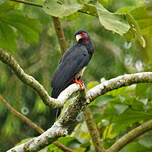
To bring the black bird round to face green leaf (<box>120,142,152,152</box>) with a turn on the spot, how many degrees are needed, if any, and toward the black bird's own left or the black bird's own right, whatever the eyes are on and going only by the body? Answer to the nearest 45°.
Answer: approximately 45° to the black bird's own right

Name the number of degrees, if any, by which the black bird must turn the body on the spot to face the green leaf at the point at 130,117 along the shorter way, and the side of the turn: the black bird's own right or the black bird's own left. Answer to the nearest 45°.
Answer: approximately 45° to the black bird's own right

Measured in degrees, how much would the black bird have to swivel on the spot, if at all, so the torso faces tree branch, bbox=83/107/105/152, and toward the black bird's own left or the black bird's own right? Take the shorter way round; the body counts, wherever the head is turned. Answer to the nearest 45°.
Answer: approximately 90° to the black bird's own right

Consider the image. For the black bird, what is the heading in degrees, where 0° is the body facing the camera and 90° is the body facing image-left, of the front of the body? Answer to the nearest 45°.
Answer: approximately 270°
